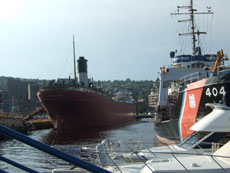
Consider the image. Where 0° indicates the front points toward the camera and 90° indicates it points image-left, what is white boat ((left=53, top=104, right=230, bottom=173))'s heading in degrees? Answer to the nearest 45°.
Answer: approximately 90°
